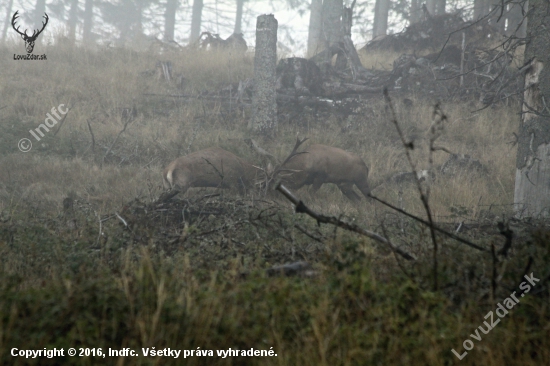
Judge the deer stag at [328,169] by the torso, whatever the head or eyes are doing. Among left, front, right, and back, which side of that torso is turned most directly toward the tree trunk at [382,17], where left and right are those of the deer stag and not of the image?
right

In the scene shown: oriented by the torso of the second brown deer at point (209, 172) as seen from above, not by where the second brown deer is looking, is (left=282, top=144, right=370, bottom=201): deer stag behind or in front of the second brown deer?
in front

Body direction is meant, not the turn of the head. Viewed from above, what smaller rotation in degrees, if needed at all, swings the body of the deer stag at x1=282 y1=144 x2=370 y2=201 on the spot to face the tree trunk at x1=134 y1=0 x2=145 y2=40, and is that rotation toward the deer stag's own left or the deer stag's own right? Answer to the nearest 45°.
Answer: approximately 45° to the deer stag's own right

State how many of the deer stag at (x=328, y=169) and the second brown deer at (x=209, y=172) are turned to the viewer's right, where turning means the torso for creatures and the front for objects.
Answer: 1

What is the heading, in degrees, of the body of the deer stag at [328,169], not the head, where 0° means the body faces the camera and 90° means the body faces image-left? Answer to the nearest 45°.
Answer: approximately 90°

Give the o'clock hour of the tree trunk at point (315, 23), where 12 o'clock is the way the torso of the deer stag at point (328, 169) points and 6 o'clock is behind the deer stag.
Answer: The tree trunk is roughly at 3 o'clock from the deer stag.

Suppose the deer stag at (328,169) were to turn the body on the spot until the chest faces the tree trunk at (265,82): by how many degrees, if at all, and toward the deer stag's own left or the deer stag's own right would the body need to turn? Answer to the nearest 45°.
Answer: approximately 45° to the deer stag's own right

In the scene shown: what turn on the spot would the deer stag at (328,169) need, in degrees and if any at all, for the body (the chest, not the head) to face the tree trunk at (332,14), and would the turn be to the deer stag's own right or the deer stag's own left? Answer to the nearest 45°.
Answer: approximately 90° to the deer stag's own right

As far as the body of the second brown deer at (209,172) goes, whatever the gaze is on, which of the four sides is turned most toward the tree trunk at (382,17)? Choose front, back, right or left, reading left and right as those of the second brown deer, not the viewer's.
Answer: left

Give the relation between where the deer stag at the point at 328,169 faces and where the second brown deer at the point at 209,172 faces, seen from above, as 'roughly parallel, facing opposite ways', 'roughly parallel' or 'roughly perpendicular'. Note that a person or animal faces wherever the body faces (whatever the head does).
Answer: roughly parallel, facing opposite ways

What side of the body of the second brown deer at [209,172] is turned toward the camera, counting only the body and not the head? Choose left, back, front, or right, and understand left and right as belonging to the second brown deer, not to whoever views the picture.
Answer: right

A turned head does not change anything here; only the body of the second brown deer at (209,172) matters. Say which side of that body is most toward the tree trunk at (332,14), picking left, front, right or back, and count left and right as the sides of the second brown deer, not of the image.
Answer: left

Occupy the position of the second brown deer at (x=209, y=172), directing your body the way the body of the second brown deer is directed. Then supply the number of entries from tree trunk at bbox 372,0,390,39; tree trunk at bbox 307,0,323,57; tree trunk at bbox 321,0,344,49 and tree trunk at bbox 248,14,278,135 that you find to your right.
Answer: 0
